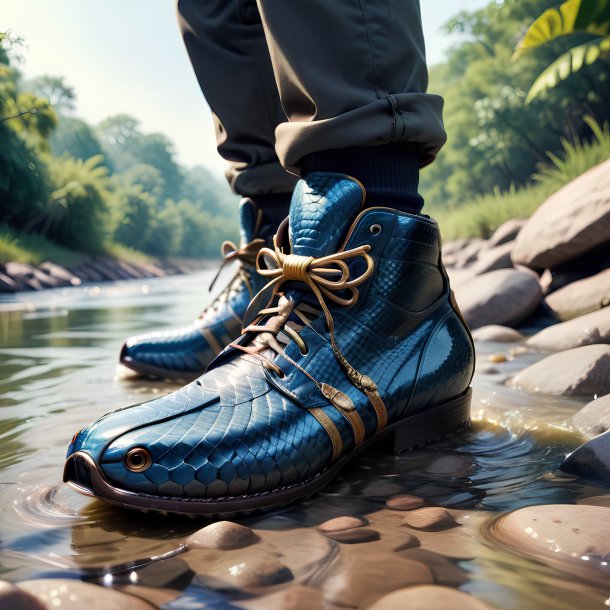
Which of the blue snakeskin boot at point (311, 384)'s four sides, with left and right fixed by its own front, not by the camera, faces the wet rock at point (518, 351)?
back

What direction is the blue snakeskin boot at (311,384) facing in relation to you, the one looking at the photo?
facing the viewer and to the left of the viewer

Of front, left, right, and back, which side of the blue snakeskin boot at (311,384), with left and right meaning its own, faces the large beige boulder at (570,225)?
back

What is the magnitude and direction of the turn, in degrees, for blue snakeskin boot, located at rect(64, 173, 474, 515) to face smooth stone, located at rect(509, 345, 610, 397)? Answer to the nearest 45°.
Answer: approximately 180°

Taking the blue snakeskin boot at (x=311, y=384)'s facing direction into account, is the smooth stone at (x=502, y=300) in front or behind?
behind
